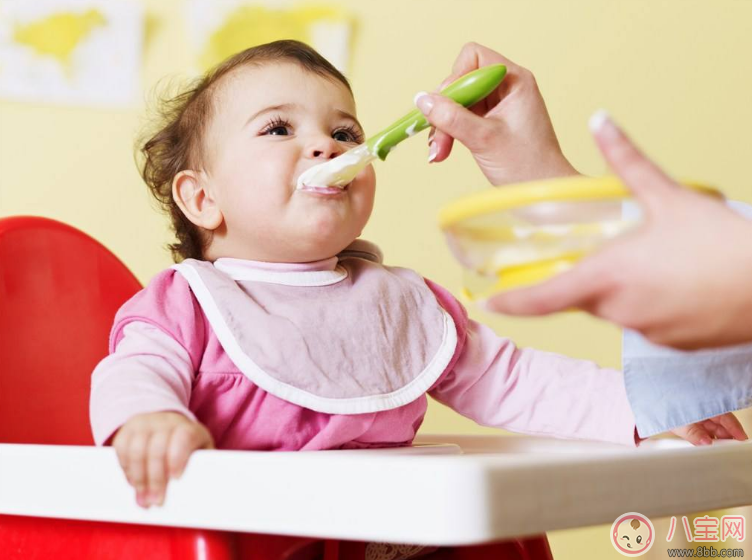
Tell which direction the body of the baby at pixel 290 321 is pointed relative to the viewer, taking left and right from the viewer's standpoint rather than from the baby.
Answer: facing the viewer and to the right of the viewer

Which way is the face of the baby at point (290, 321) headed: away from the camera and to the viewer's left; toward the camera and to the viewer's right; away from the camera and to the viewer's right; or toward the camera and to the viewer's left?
toward the camera and to the viewer's right
